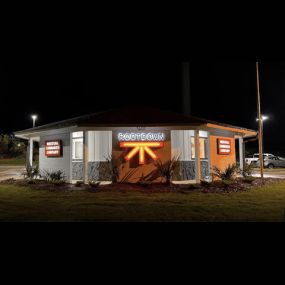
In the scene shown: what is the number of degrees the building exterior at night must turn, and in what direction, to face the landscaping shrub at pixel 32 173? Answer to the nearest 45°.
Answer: approximately 135° to its right

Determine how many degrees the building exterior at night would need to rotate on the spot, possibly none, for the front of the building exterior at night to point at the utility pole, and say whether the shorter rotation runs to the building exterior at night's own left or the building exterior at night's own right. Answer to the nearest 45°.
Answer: approximately 135° to the building exterior at night's own left

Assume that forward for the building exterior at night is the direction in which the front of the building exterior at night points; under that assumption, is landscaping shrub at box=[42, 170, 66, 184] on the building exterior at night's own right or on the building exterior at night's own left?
on the building exterior at night's own right

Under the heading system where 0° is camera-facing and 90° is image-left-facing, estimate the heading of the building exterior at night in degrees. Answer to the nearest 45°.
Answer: approximately 0°
